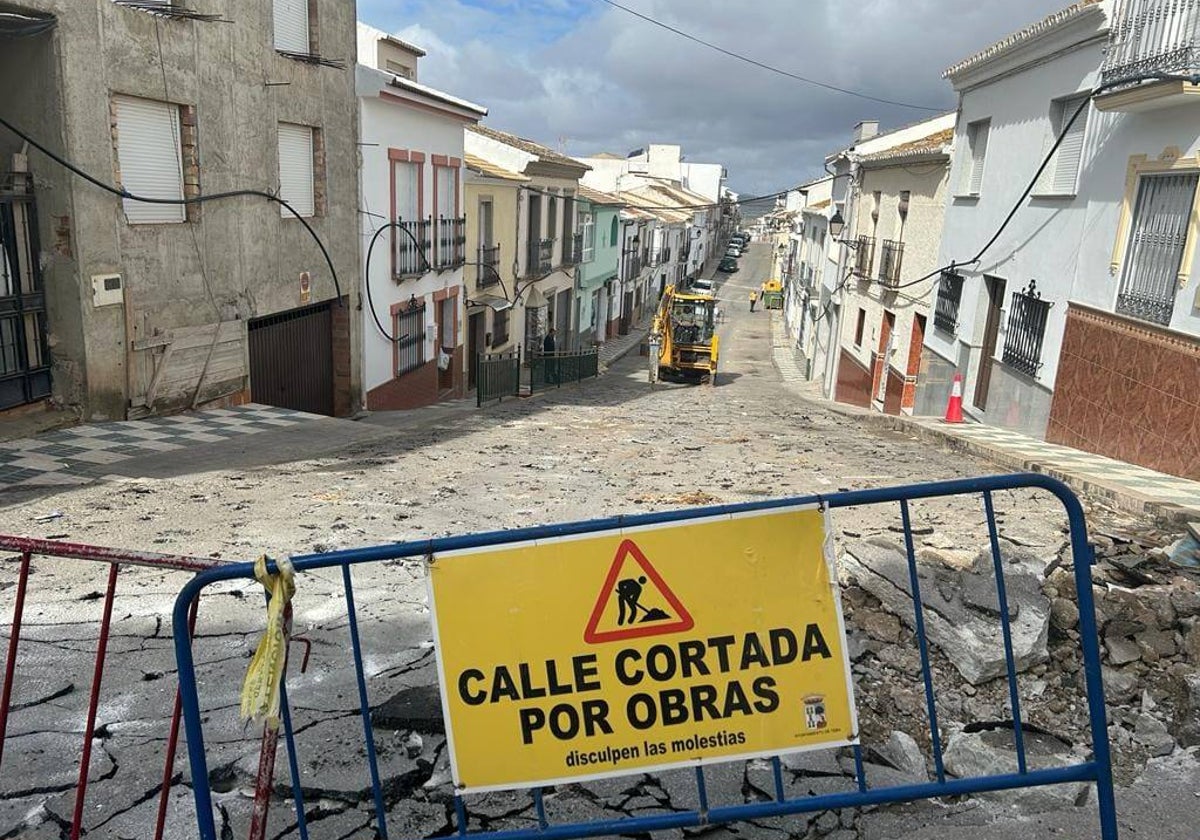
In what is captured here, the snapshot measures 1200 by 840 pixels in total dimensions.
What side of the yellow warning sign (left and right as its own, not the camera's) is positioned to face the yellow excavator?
back

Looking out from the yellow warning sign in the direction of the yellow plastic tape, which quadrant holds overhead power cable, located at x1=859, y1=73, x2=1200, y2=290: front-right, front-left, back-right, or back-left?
back-right

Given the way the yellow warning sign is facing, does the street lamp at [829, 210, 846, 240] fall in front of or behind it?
behind

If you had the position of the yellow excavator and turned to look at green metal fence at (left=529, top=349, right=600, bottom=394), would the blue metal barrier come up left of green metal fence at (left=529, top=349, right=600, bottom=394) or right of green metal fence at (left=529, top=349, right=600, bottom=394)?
left

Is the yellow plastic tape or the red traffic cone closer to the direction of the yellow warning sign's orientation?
the yellow plastic tape

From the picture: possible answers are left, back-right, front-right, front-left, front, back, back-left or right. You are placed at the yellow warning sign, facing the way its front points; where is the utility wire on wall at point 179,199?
back-right
